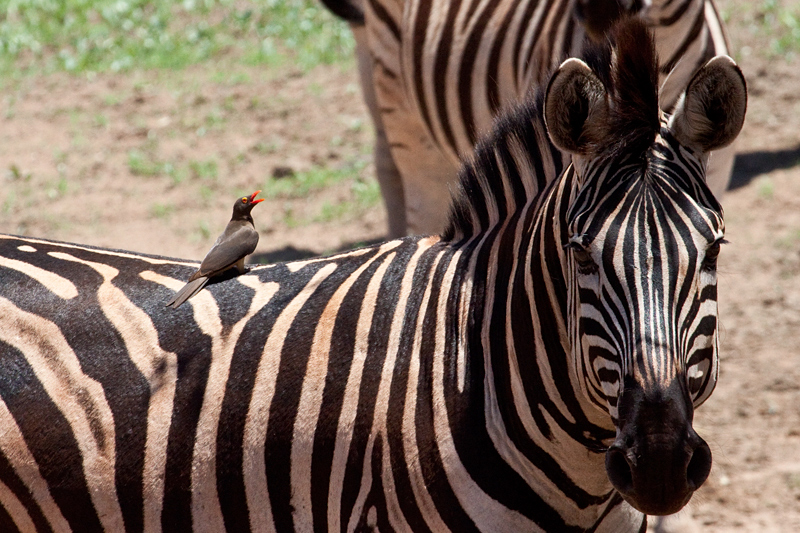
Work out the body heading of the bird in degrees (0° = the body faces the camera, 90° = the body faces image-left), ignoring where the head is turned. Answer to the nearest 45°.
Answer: approximately 270°

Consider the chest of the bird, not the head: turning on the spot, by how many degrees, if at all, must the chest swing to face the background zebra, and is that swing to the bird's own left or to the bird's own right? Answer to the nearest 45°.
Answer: approximately 45° to the bird's own left

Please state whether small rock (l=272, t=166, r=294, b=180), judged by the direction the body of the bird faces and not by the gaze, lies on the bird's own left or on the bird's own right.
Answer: on the bird's own left
